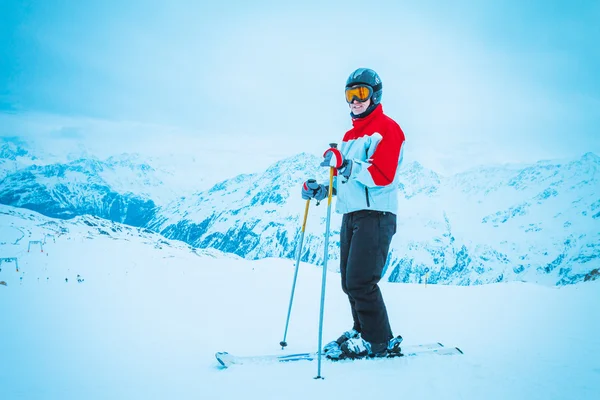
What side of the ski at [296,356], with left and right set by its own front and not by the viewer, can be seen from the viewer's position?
left
